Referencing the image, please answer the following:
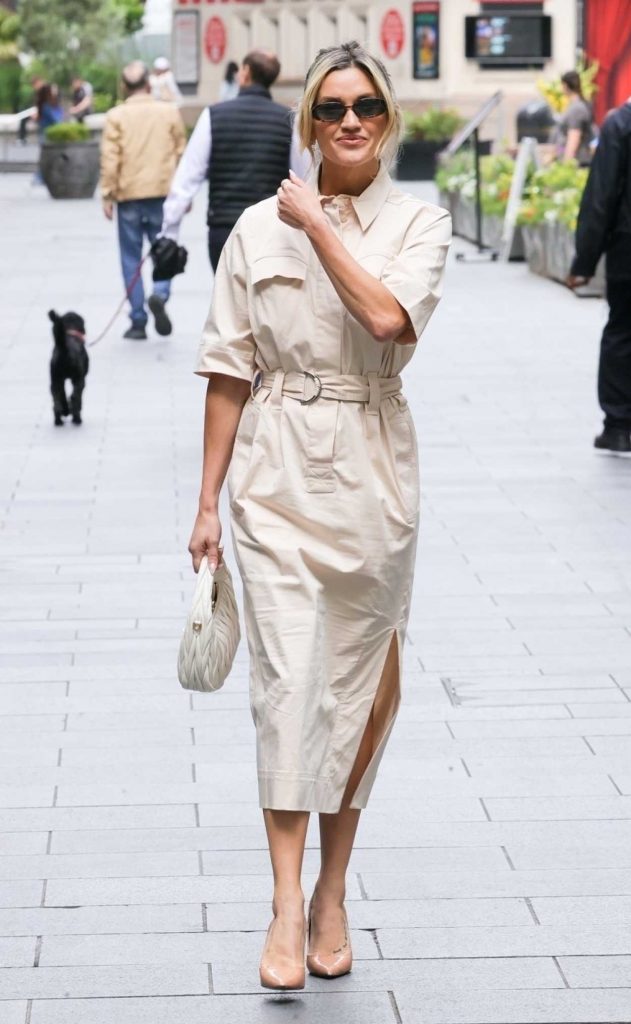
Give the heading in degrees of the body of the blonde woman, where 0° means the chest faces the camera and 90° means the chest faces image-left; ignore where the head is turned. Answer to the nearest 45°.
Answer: approximately 0°

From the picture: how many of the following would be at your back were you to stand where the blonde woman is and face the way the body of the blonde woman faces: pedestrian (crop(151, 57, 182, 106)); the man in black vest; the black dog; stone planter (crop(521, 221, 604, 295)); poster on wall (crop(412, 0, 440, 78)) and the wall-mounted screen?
6

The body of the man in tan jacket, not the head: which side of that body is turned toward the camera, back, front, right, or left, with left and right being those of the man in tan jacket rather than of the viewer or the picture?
back

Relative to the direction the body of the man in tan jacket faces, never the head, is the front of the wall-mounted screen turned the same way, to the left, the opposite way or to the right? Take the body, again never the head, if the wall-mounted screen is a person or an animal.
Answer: the opposite way

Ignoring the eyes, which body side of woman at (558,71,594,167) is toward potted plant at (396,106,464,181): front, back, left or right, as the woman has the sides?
right

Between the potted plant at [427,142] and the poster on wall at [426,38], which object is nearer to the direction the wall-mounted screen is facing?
the potted plant

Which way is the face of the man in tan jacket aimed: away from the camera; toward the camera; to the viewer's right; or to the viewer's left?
away from the camera
